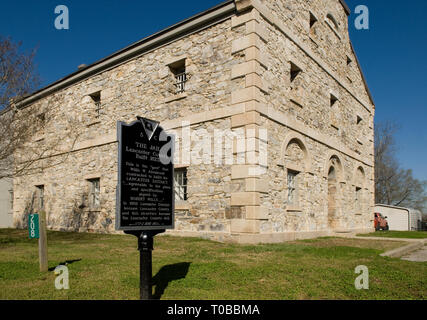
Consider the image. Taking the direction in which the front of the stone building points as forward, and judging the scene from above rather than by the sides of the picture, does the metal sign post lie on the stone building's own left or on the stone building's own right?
on the stone building's own right

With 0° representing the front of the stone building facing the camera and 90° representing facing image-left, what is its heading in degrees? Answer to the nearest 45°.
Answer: approximately 315°

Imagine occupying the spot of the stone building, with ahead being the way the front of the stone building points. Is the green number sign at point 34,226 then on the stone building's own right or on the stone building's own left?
on the stone building's own right
